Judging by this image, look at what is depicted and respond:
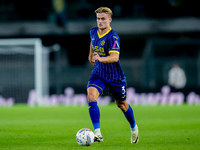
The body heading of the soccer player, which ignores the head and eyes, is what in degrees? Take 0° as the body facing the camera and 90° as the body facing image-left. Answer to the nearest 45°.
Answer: approximately 45°
